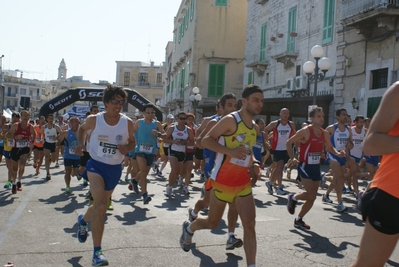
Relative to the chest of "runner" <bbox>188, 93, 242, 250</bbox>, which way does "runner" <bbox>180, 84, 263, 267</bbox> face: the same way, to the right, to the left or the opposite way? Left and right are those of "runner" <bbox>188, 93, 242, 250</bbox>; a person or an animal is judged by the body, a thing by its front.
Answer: the same way

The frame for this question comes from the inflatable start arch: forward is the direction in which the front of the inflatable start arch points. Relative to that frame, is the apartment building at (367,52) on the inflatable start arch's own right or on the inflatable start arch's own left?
on the inflatable start arch's own left

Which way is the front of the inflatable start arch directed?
toward the camera

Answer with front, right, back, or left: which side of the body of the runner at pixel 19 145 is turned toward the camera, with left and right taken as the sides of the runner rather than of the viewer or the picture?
front

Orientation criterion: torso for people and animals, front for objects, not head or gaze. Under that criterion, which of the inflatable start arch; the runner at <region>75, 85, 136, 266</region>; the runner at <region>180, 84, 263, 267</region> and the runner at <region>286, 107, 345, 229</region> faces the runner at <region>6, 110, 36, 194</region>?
the inflatable start arch

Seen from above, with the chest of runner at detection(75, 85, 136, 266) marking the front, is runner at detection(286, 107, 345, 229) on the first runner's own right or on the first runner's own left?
on the first runner's own left

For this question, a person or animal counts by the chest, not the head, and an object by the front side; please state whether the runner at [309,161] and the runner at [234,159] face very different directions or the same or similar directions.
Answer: same or similar directions

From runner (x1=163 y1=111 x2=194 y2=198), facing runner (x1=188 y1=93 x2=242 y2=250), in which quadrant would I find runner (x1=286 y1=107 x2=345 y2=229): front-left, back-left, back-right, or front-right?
front-left

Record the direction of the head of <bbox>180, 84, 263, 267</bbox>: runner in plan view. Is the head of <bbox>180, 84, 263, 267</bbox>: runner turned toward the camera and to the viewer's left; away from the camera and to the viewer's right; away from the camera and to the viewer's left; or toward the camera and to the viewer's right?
toward the camera and to the viewer's right

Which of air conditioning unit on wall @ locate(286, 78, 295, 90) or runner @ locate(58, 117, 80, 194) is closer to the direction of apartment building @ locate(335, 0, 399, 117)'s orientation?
the runner

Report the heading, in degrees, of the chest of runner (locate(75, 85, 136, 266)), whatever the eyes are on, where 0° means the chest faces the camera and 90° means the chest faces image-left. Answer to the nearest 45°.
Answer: approximately 315°

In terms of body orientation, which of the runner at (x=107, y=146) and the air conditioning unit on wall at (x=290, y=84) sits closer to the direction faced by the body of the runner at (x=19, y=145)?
the runner

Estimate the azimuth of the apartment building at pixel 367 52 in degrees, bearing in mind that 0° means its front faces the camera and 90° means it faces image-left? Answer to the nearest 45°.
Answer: approximately 45°

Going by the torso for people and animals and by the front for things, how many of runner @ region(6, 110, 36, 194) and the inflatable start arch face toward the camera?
2

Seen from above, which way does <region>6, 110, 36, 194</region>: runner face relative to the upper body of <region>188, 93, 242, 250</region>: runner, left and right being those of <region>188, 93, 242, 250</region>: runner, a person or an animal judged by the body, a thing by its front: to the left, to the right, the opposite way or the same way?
the same way

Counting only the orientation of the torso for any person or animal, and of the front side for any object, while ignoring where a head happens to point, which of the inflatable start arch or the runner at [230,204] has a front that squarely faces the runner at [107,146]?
the inflatable start arch

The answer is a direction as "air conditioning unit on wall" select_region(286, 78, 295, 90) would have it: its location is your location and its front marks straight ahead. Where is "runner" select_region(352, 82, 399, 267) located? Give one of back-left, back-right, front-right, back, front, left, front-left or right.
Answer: front-left

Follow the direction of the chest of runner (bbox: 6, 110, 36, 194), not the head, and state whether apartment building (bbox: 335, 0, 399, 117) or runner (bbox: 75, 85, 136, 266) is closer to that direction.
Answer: the runner
